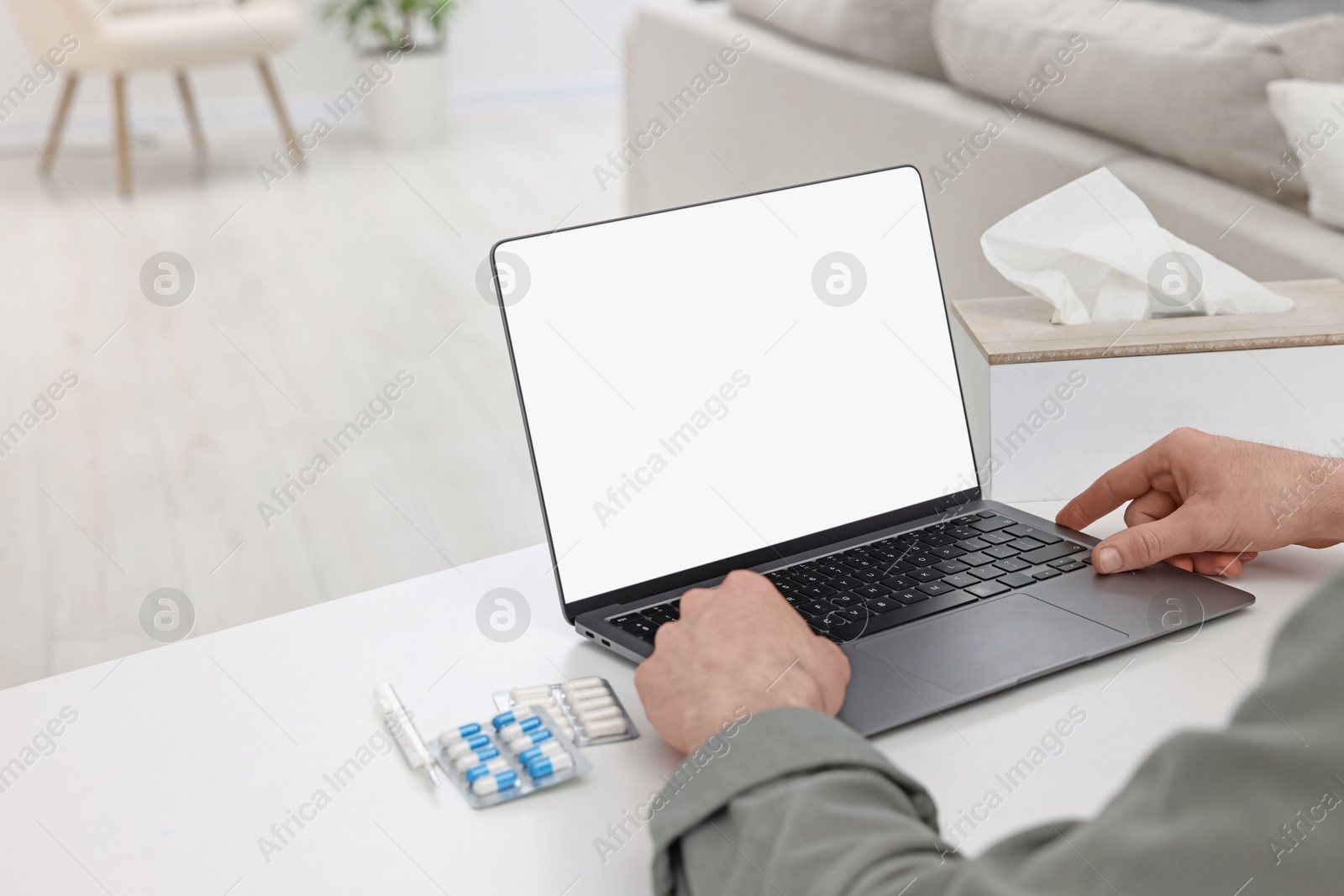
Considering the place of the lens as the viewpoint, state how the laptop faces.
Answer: facing the viewer and to the right of the viewer

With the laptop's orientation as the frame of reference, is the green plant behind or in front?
behind
